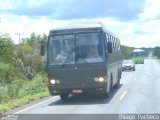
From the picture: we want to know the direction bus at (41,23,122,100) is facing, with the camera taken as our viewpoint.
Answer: facing the viewer
